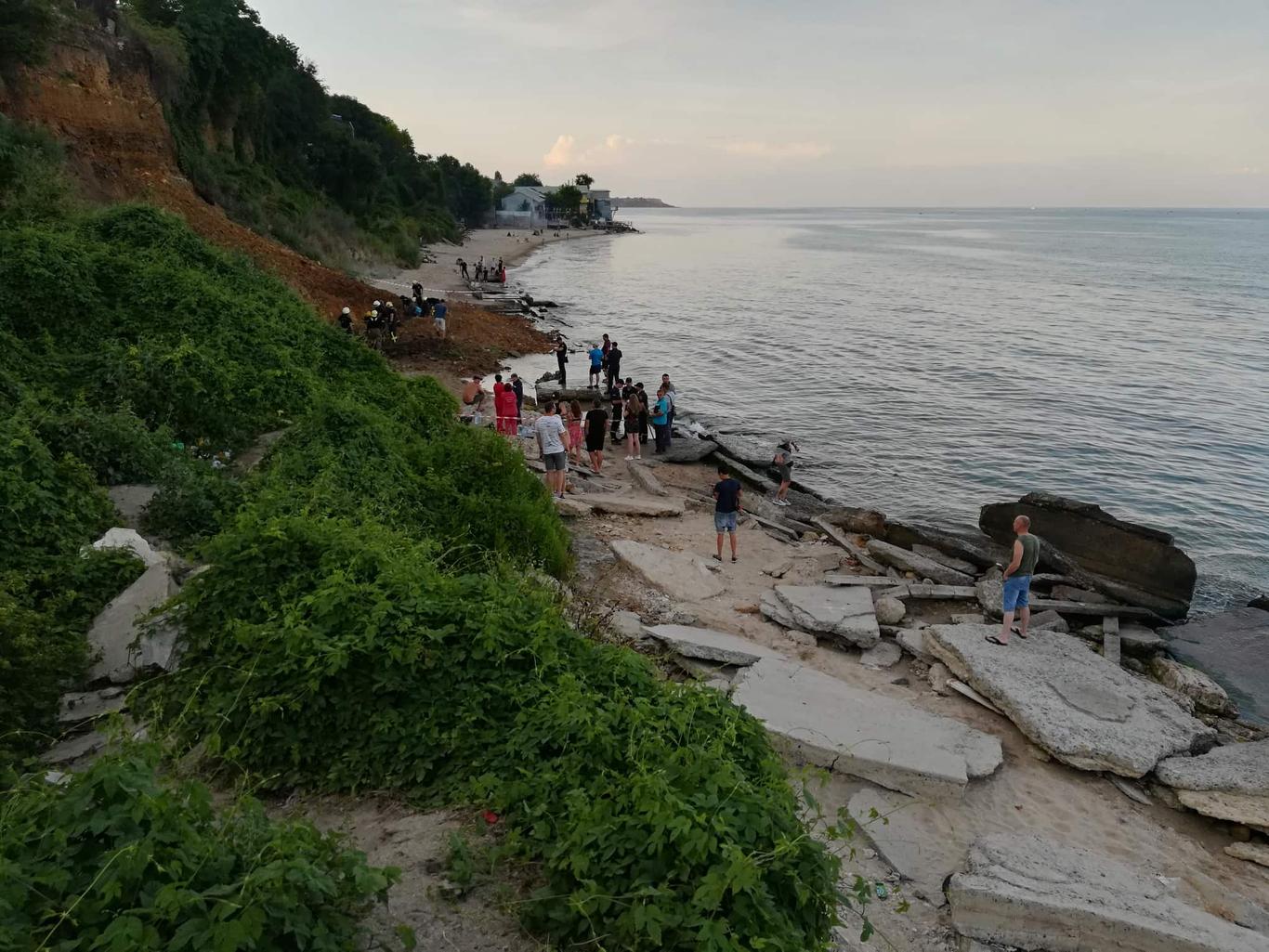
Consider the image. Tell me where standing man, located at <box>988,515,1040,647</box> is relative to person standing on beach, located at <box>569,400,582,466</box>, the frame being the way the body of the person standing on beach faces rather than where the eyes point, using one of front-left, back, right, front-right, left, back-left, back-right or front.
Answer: back-right

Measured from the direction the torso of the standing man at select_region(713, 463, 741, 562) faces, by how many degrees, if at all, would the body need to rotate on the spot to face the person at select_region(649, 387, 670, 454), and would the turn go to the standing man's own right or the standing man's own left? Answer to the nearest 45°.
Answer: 0° — they already face them

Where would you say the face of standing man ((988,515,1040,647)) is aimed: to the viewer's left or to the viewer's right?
to the viewer's left

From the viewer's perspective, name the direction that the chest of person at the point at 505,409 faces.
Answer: away from the camera

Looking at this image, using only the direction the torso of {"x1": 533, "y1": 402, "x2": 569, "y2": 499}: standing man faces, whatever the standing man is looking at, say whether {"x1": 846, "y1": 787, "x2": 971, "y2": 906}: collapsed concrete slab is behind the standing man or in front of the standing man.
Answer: behind

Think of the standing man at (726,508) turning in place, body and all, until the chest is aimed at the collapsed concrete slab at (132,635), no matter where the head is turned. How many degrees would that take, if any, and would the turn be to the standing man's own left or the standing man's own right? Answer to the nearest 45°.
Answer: approximately 135° to the standing man's own left

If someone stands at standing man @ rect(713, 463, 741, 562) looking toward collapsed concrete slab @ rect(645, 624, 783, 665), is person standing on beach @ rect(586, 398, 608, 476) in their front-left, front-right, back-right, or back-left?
back-right

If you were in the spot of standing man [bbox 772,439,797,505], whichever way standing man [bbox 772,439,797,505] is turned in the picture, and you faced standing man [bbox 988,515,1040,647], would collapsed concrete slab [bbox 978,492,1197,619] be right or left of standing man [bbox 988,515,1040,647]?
left

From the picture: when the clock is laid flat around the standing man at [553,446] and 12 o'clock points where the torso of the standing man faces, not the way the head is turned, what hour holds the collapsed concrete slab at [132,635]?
The collapsed concrete slab is roughly at 7 o'clock from the standing man.

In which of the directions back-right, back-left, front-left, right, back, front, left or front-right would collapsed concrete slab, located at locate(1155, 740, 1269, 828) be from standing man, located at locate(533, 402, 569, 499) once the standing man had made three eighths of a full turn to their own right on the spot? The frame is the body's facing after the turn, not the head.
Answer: front

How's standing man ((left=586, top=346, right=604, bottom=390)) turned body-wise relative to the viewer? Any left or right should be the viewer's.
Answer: facing away from the viewer

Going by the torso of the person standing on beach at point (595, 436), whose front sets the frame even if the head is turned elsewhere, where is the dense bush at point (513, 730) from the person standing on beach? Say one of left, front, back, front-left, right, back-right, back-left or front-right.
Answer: back

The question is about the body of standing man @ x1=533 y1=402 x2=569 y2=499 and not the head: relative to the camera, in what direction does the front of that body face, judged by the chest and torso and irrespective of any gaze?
away from the camera

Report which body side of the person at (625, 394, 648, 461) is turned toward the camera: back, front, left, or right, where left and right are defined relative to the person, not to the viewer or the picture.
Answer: back

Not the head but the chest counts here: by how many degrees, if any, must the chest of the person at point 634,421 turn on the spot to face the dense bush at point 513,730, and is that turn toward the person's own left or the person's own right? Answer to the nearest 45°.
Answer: approximately 180°

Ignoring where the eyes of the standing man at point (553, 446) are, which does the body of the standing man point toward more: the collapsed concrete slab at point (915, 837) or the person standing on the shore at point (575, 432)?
the person standing on the shore

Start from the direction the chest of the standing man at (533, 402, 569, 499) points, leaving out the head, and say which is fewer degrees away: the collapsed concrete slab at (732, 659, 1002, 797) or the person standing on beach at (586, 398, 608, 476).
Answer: the person standing on beach
